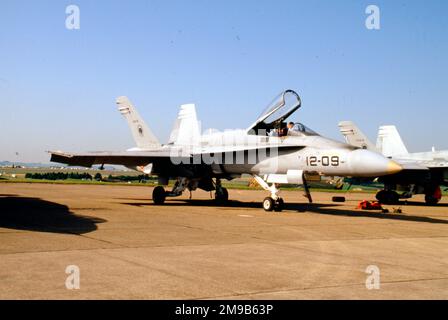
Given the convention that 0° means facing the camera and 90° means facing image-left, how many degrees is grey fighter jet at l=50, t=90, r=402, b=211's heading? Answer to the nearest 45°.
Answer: approximately 315°

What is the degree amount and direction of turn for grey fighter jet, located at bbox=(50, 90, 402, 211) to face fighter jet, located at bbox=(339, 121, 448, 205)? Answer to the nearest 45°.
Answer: approximately 90° to its left

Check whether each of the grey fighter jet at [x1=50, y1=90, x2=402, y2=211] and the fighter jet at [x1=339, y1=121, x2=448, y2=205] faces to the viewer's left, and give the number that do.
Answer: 0

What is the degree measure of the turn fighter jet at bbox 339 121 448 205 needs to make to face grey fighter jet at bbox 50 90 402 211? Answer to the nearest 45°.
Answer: approximately 90° to its right

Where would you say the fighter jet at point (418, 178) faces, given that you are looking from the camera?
facing the viewer and to the right of the viewer
